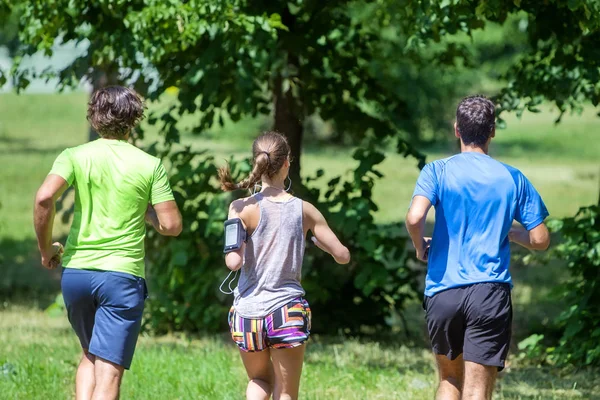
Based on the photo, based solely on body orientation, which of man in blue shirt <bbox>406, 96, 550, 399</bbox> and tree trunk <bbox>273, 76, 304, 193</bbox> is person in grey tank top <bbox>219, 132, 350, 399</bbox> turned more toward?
the tree trunk

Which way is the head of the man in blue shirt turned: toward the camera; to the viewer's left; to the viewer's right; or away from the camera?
away from the camera

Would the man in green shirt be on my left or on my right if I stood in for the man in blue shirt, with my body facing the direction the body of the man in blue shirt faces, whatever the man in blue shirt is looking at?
on my left

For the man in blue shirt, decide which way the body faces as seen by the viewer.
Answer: away from the camera

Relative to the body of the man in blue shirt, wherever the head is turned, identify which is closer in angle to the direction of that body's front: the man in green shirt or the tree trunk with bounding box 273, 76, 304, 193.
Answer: the tree trunk

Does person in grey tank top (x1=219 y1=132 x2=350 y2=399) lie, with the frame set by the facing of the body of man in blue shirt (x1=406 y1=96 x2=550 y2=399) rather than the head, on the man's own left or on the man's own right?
on the man's own left
